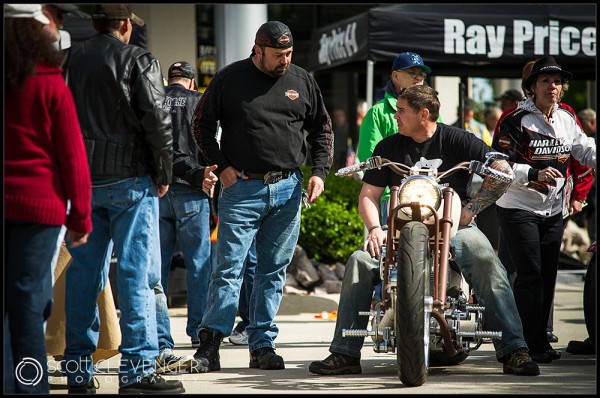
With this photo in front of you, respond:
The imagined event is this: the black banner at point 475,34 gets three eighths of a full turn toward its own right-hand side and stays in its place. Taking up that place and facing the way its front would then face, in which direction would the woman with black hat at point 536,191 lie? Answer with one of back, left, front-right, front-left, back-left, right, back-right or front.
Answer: back-left

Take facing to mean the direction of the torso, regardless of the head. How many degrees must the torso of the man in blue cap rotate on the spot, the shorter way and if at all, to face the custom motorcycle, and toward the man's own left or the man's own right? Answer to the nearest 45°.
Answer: approximately 45° to the man's own right

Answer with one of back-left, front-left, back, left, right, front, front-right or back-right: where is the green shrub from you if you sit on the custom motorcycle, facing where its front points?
back

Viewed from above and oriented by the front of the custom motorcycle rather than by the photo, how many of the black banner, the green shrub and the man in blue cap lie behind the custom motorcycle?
3

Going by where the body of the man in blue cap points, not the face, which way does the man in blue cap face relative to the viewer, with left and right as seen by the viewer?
facing the viewer and to the right of the viewer

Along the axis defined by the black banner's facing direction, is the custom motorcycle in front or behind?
in front

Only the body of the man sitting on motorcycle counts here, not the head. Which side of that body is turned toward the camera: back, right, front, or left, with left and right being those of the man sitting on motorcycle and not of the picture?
front

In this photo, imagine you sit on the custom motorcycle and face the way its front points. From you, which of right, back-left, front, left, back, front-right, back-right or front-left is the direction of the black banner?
back

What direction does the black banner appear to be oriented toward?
toward the camera

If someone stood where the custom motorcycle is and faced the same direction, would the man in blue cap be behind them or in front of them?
behind

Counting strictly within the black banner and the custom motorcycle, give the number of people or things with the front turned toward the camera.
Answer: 2

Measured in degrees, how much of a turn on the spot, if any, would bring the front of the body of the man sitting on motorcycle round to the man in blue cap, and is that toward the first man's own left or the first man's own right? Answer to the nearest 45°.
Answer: approximately 180°

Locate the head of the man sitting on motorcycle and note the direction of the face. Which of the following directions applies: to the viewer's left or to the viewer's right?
to the viewer's left

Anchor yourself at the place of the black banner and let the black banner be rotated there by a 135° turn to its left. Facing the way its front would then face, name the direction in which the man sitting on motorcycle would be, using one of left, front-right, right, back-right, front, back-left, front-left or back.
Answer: back-right
